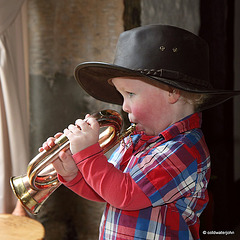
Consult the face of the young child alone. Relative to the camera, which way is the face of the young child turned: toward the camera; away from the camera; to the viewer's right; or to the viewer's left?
to the viewer's left

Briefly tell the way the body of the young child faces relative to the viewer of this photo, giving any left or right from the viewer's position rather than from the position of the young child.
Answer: facing to the left of the viewer
